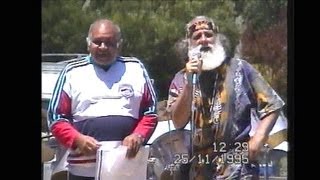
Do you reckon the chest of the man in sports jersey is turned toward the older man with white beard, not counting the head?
no

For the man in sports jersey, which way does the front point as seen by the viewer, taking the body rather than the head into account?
toward the camera

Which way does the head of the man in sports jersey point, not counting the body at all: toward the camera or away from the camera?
toward the camera

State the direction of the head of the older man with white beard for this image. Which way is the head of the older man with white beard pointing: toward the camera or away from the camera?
toward the camera
